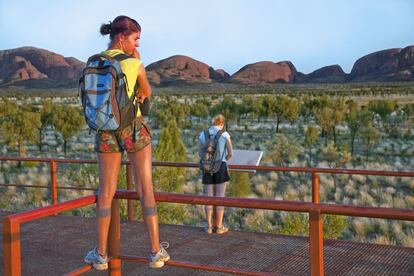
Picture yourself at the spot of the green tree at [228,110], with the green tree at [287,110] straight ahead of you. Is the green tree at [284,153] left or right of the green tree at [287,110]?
right

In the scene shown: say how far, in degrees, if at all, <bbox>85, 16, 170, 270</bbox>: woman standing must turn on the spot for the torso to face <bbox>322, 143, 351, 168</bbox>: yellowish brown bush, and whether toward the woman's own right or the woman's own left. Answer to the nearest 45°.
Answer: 0° — they already face it

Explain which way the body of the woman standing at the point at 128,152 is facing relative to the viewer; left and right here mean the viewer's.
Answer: facing away from the viewer and to the right of the viewer

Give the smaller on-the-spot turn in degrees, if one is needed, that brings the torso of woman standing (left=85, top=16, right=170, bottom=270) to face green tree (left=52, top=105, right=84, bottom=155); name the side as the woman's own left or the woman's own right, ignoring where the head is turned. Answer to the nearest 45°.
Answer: approximately 45° to the woman's own left

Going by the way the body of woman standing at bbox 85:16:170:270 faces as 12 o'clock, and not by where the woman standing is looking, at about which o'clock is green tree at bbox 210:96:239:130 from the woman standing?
The green tree is roughly at 11 o'clock from the woman standing.

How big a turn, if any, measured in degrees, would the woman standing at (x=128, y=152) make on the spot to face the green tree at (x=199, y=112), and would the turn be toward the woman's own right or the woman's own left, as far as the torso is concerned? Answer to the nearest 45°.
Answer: approximately 45° to the woman's own left

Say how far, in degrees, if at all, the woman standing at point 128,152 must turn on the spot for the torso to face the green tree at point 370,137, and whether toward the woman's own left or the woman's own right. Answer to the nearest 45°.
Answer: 0° — they already face it

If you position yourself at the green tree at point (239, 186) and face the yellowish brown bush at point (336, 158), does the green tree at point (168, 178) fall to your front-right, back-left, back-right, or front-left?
back-left

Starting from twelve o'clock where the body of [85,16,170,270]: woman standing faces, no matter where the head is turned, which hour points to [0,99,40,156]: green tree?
The green tree is roughly at 10 o'clock from the woman standing.
